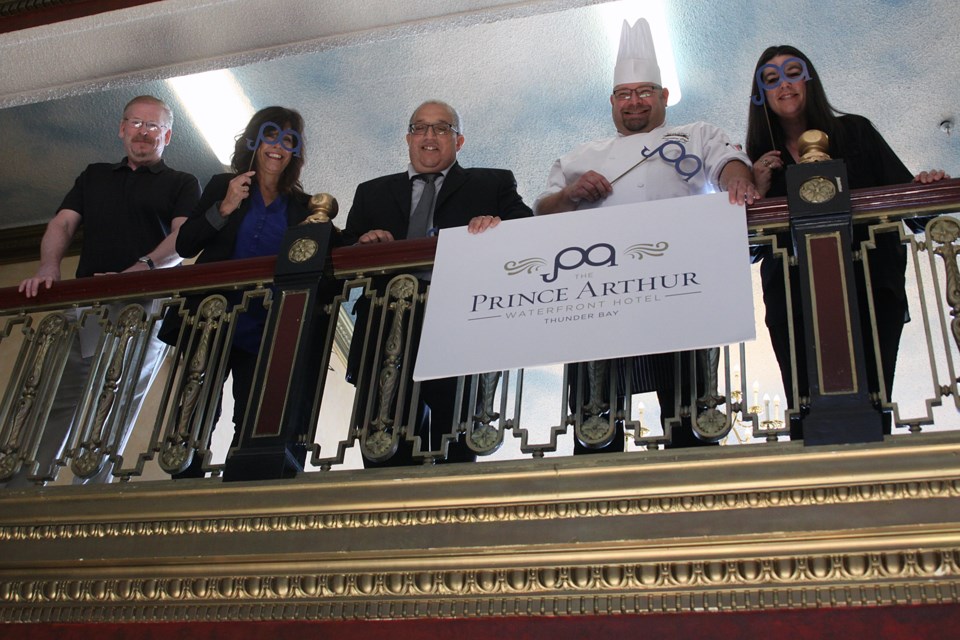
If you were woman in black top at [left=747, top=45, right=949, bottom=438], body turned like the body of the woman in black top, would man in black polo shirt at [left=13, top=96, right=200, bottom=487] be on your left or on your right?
on your right

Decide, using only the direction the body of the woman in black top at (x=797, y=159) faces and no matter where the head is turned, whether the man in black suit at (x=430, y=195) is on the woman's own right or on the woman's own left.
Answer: on the woman's own right

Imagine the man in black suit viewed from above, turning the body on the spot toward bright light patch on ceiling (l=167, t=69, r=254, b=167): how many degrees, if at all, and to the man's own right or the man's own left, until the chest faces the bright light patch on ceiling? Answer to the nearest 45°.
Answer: approximately 135° to the man's own right

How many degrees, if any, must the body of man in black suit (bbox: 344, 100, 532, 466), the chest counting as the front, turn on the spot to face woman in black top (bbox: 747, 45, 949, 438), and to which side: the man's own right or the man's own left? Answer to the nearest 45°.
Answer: approximately 90° to the man's own left

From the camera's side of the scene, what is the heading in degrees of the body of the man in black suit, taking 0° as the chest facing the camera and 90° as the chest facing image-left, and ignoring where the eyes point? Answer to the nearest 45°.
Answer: approximately 0°

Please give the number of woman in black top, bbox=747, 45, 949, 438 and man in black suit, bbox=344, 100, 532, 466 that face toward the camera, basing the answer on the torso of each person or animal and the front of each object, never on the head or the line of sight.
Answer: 2

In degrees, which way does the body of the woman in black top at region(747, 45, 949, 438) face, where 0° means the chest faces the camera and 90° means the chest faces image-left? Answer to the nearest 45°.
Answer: approximately 0°
